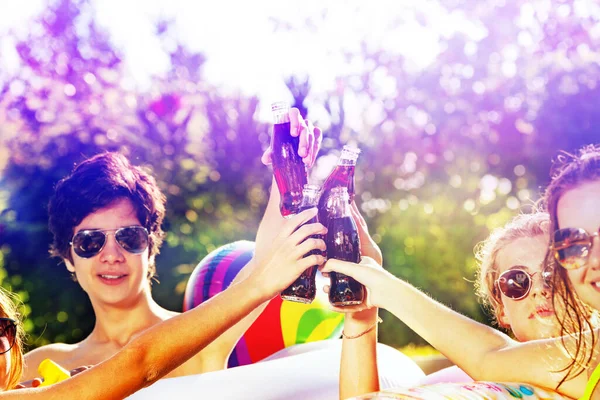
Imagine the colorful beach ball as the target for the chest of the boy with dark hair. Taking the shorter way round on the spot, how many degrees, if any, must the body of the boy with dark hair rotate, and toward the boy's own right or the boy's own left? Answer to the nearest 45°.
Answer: approximately 90° to the boy's own left

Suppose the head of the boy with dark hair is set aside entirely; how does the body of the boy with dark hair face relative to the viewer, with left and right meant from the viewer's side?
facing the viewer

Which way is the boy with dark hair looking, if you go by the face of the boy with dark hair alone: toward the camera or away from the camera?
toward the camera
